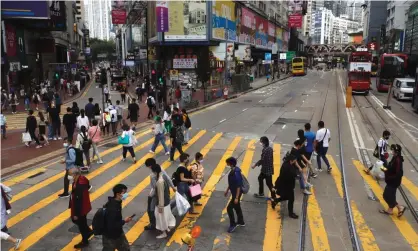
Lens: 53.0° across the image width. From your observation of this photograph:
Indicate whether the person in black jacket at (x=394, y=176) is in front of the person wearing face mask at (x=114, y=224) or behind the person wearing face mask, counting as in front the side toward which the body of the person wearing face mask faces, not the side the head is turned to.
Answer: in front

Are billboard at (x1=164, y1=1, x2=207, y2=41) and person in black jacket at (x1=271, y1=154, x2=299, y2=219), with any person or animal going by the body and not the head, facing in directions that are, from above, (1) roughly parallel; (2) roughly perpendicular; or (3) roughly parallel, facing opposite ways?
roughly perpendicular

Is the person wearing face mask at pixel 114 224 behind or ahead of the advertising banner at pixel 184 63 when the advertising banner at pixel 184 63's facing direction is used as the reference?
ahead

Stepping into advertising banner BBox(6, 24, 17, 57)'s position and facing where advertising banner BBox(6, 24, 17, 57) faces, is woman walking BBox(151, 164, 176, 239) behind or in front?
in front

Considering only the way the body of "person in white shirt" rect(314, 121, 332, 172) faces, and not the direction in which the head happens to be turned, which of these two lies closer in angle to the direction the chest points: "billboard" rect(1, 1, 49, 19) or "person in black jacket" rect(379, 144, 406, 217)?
the billboard

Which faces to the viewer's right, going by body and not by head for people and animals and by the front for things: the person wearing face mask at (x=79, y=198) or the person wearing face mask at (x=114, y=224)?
the person wearing face mask at (x=114, y=224)

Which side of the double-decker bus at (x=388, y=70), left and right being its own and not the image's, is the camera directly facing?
front

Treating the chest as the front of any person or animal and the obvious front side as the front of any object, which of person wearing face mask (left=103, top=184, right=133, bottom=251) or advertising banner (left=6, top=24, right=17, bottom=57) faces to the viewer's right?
the person wearing face mask

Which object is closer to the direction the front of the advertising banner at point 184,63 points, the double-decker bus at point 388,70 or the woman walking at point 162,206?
the woman walking

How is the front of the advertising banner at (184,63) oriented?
toward the camera

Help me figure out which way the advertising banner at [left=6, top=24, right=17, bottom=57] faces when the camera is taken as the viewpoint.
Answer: facing the viewer

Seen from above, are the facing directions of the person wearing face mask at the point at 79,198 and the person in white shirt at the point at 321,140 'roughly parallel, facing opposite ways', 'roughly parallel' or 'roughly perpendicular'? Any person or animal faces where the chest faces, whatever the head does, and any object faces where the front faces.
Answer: roughly perpendicular

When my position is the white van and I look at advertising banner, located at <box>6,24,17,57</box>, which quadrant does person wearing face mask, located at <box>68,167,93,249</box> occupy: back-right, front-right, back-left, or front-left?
front-left

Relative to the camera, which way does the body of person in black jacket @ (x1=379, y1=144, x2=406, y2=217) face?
to the viewer's left

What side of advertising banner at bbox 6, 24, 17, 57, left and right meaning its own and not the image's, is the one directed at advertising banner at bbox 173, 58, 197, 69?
left
